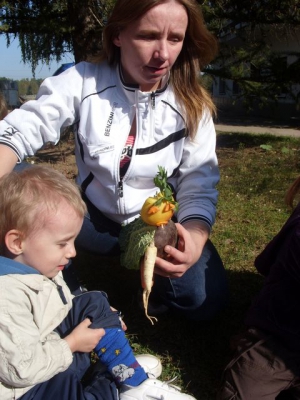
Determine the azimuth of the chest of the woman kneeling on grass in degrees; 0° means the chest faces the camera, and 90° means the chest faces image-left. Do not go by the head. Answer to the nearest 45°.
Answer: approximately 0°
